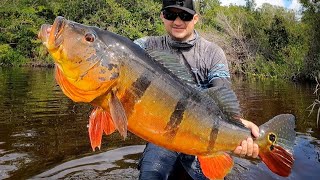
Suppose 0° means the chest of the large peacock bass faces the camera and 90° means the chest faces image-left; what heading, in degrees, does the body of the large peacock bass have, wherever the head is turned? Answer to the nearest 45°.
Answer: approximately 90°

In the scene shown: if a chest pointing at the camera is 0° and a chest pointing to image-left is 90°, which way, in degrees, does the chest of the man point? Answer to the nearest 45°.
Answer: approximately 0°
